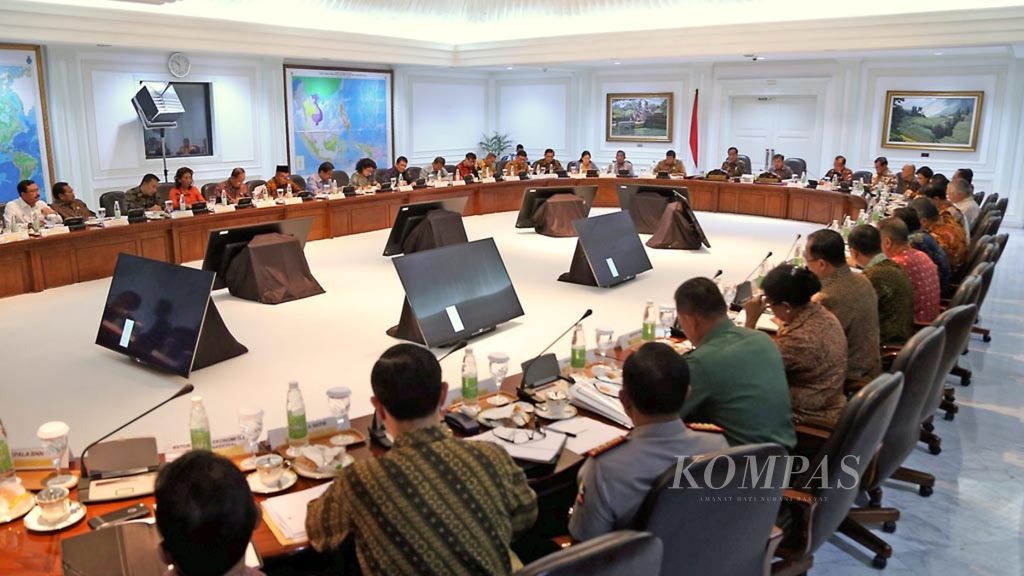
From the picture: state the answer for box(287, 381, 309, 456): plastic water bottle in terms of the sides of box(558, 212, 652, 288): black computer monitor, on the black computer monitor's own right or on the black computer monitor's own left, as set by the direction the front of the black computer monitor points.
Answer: on the black computer monitor's own right

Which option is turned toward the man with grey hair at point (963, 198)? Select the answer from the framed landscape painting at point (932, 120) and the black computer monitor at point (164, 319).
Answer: the framed landscape painting

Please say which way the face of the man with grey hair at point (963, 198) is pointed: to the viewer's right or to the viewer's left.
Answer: to the viewer's left

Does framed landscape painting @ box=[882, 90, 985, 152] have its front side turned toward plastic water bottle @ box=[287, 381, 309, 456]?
yes

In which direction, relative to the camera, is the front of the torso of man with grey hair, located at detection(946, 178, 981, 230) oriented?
to the viewer's left

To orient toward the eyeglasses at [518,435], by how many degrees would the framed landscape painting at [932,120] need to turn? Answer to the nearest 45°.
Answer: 0° — it already faces it

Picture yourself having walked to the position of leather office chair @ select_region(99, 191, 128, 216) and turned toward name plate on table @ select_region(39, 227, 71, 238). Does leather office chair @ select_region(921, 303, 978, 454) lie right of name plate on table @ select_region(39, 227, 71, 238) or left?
left

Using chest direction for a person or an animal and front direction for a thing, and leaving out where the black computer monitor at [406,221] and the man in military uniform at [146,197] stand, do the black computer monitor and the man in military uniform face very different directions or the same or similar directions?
very different directions

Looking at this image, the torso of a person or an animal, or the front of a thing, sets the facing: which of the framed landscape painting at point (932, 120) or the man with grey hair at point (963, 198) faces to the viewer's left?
the man with grey hair

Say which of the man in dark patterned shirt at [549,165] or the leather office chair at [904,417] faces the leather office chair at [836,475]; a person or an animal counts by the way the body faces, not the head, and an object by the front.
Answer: the man in dark patterned shirt

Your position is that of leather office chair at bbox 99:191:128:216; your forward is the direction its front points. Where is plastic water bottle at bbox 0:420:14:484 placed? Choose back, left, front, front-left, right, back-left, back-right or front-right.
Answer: front-right

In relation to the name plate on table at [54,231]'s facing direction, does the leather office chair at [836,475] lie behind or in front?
in front

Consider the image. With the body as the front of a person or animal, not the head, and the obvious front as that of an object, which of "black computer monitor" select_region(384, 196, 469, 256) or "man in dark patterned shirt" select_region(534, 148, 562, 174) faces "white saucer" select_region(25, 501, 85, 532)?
the man in dark patterned shirt

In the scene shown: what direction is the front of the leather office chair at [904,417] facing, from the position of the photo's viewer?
facing away from the viewer and to the left of the viewer

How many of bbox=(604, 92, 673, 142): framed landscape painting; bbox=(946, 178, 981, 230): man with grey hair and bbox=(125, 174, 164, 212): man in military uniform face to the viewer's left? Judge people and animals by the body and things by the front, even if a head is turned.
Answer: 1
